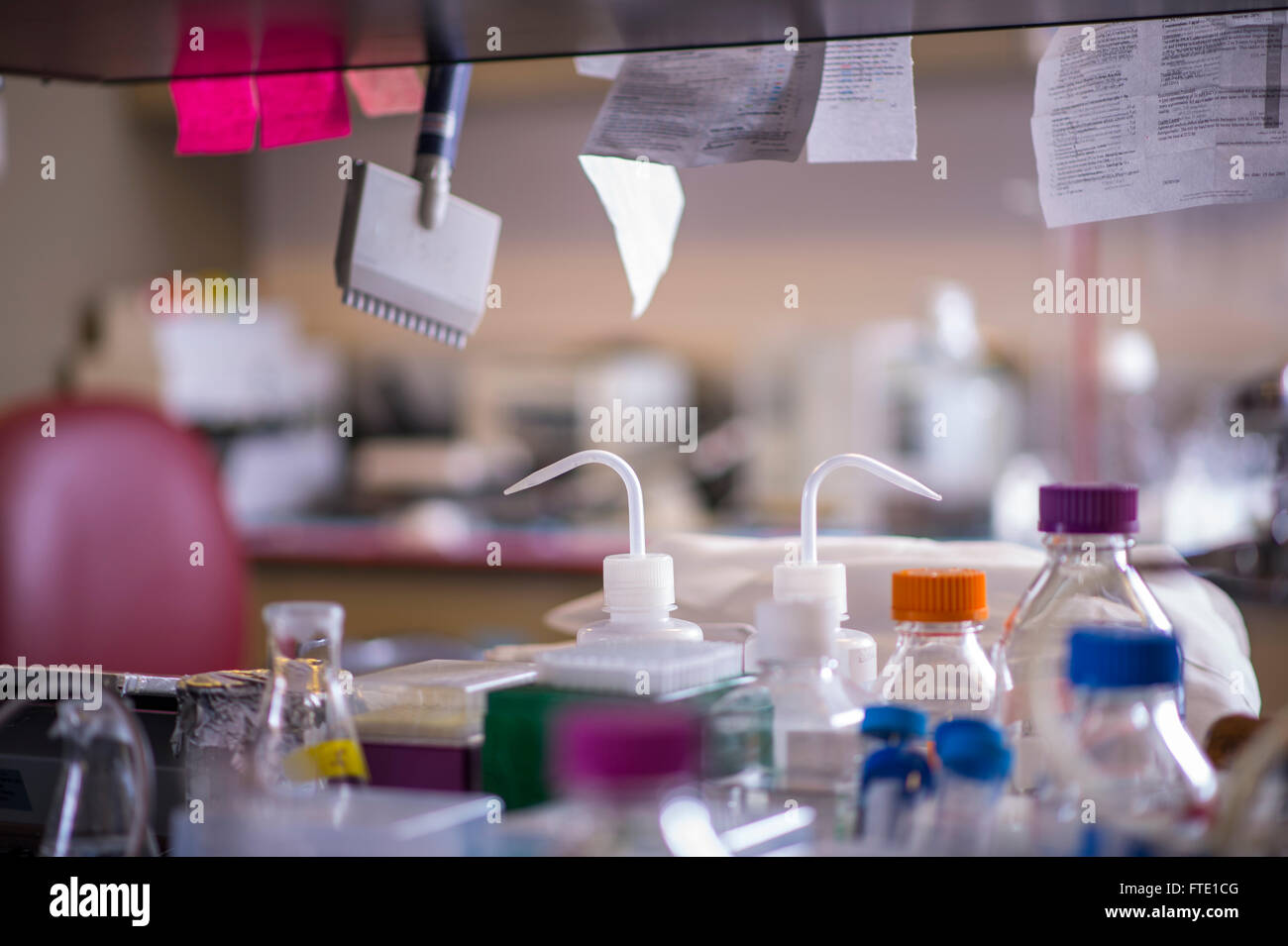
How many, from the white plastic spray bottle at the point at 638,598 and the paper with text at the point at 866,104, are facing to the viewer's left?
1

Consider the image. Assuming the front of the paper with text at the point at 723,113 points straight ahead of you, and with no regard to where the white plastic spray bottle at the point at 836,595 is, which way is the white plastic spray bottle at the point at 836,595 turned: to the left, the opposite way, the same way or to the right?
to the left

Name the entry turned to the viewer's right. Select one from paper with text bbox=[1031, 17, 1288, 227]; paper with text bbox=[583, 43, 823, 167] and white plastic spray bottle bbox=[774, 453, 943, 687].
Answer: the white plastic spray bottle

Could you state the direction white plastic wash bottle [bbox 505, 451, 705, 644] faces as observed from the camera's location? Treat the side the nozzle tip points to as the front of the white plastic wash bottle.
facing to the left of the viewer

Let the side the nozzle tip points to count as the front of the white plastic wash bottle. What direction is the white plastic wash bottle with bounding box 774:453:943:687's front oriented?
to the viewer's right

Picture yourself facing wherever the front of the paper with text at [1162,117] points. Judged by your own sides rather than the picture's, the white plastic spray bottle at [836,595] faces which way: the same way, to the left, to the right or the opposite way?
to the left

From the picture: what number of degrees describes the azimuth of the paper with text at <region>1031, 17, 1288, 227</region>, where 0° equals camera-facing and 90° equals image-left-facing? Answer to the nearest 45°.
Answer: approximately 0°
